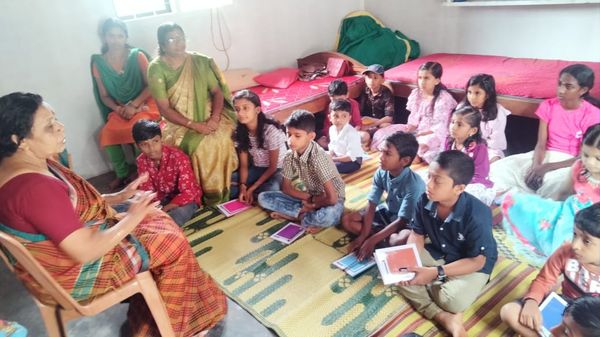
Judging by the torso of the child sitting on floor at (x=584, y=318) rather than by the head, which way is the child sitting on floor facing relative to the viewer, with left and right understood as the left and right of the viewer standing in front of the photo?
facing to the left of the viewer

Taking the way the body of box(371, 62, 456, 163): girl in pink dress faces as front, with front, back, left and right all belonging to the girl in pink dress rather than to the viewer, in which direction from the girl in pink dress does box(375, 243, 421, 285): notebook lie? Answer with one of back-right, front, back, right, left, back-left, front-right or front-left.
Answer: front-left

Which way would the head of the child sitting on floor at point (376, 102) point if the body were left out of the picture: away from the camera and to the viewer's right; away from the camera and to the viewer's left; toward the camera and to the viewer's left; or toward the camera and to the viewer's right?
toward the camera and to the viewer's left

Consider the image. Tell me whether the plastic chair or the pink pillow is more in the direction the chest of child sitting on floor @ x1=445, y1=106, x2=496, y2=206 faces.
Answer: the plastic chair

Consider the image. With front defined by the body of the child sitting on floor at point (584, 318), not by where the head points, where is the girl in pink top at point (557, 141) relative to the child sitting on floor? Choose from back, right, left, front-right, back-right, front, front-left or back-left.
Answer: right

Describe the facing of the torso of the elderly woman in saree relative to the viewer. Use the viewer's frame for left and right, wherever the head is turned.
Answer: facing to the right of the viewer

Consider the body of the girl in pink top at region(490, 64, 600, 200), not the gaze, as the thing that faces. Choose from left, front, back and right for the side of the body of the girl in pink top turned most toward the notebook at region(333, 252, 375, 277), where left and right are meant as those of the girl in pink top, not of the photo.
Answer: front

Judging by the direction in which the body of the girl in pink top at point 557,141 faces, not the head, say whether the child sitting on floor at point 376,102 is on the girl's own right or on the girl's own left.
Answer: on the girl's own right

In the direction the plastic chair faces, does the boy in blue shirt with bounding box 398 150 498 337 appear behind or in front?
in front

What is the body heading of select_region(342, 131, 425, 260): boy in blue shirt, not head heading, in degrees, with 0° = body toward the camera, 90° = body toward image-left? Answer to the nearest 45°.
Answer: approximately 45°

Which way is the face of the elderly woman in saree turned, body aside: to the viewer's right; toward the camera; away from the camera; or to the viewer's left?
to the viewer's right

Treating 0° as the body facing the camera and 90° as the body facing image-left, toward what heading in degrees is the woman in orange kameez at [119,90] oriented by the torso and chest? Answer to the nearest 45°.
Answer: approximately 0°
